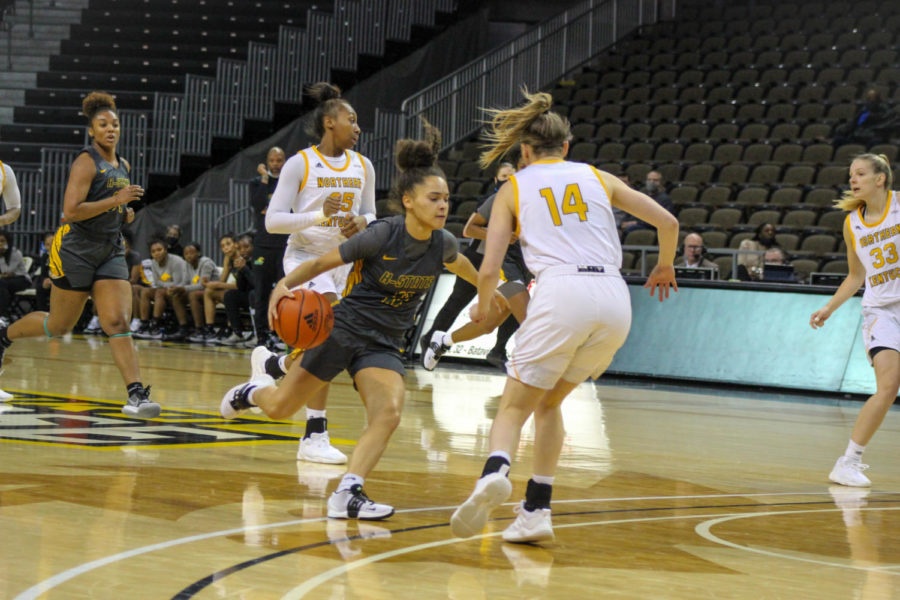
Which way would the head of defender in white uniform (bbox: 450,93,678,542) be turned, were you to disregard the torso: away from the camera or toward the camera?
away from the camera

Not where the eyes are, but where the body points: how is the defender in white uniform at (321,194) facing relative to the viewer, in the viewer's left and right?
facing the viewer and to the right of the viewer

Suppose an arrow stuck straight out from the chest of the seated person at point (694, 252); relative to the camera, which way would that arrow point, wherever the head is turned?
toward the camera

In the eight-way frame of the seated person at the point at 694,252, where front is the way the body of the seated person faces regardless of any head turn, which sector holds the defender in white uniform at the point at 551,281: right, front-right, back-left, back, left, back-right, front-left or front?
front

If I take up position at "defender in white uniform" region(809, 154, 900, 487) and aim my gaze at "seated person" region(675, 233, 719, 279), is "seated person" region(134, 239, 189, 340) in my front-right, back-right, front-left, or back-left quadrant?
front-left

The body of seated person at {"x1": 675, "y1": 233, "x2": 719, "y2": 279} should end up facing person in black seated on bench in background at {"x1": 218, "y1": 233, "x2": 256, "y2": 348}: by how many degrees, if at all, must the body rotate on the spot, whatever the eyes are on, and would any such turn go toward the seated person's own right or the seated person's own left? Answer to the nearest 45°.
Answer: approximately 90° to the seated person's own right

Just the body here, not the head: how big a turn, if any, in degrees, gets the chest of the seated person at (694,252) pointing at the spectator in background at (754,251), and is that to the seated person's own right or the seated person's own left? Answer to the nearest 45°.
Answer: approximately 135° to the seated person's own left

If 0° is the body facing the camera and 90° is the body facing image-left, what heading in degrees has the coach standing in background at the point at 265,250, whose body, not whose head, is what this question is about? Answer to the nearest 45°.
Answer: approximately 315°

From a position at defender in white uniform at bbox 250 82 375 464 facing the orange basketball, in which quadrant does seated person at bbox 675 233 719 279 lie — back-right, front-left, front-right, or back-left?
back-left

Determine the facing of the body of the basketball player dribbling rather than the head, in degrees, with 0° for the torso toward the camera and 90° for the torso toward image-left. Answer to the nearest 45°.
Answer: approximately 315°

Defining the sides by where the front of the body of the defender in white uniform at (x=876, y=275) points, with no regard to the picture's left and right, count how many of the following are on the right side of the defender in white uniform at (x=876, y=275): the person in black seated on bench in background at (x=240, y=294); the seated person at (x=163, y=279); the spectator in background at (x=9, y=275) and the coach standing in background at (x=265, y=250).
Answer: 4

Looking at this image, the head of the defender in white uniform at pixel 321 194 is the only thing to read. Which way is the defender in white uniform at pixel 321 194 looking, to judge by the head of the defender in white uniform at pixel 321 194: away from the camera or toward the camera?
toward the camera

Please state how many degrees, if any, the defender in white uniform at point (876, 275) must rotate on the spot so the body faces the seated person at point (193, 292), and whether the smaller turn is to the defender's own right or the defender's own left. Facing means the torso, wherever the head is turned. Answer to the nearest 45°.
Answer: approximately 90° to the defender's own right

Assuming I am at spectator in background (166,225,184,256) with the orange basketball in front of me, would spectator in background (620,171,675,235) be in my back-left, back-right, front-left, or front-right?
front-left

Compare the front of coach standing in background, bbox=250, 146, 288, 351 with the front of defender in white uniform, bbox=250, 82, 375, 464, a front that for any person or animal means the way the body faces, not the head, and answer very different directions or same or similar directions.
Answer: same or similar directions
